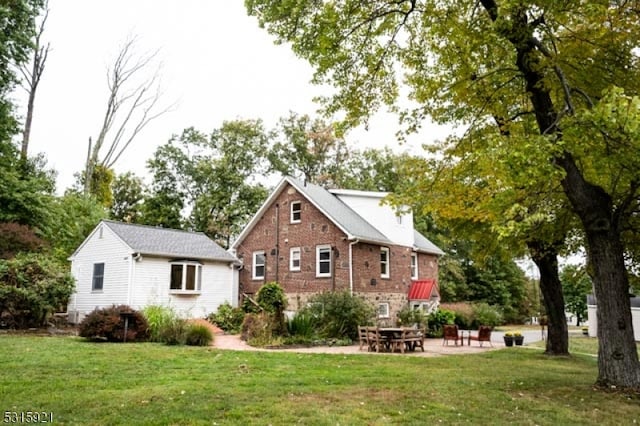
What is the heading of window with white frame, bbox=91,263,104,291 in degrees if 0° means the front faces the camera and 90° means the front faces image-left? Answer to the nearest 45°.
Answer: approximately 45°

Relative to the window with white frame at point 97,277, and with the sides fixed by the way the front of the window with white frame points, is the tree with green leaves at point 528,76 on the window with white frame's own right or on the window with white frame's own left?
on the window with white frame's own left

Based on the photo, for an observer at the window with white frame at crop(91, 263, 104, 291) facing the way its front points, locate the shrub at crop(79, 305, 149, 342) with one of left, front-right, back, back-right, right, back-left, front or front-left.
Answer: front-left

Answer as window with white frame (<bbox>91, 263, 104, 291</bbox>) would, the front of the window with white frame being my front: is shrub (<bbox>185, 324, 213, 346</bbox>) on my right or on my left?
on my left

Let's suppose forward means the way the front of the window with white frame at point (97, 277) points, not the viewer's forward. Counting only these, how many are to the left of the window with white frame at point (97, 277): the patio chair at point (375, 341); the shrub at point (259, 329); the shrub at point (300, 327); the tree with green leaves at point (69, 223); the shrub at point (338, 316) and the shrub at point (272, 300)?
5

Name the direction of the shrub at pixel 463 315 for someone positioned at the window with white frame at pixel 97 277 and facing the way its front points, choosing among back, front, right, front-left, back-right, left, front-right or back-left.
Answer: back-left

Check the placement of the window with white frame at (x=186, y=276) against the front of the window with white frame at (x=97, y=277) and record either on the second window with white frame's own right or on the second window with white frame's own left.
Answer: on the second window with white frame's own left

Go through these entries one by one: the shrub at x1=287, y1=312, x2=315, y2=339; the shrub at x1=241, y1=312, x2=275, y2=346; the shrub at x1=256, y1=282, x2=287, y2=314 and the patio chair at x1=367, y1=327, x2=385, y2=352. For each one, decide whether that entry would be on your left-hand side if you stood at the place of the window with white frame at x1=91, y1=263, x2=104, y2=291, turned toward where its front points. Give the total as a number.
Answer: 4
